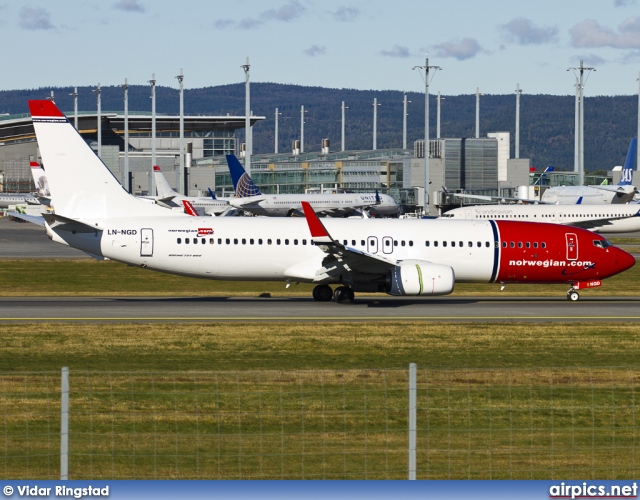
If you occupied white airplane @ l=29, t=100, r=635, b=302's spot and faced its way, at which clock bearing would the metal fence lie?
The metal fence is roughly at 3 o'clock from the white airplane.

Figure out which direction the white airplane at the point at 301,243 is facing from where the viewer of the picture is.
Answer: facing to the right of the viewer
